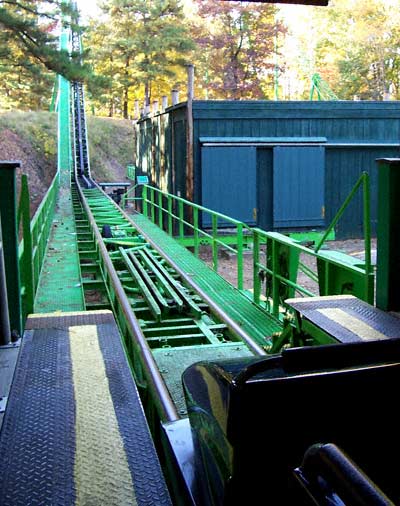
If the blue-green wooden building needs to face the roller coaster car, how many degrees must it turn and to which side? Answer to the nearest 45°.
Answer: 0° — it already faces it

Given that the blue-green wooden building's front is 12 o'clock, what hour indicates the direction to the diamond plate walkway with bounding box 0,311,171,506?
The diamond plate walkway is roughly at 12 o'clock from the blue-green wooden building.

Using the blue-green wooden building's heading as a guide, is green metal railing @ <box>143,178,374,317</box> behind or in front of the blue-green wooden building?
in front

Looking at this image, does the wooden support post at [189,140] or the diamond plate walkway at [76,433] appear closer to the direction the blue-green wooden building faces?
the diamond plate walkway

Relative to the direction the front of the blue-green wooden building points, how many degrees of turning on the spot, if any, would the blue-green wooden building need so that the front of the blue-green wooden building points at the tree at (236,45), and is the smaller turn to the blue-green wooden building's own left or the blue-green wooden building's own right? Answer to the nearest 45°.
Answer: approximately 180°

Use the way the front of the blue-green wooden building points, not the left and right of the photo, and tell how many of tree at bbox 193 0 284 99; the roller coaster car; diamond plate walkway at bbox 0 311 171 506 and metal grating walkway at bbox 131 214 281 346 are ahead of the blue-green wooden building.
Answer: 3

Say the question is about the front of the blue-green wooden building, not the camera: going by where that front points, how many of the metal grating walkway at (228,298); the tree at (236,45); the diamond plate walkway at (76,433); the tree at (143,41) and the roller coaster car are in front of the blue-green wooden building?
3

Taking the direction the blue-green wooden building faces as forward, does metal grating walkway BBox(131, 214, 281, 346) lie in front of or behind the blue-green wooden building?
in front

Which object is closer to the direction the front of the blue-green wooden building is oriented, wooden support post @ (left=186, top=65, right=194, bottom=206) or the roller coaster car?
the roller coaster car

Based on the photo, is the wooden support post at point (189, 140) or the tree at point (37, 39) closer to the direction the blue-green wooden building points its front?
the wooden support post

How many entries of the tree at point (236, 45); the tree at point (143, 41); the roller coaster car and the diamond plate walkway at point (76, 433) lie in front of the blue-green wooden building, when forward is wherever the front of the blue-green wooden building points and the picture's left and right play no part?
2

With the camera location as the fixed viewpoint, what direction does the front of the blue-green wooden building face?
facing the viewer
